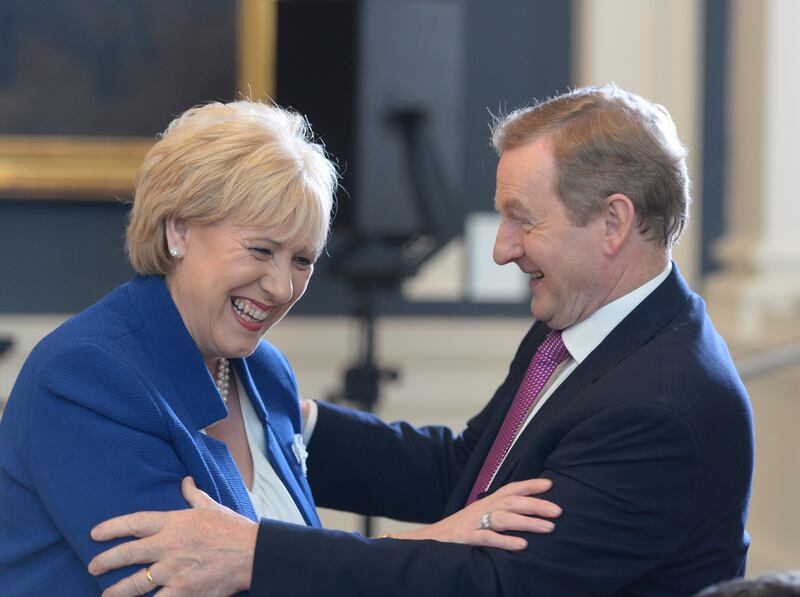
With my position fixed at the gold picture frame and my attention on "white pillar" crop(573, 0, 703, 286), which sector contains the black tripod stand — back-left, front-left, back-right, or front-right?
front-right

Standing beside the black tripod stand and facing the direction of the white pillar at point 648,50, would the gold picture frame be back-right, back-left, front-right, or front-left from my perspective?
back-left

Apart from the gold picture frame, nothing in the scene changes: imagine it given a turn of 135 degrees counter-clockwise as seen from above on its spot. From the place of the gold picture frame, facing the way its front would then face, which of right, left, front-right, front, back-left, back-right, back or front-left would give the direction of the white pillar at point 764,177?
front-right

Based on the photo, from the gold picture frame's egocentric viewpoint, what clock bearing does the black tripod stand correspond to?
The black tripod stand is roughly at 10 o'clock from the gold picture frame.

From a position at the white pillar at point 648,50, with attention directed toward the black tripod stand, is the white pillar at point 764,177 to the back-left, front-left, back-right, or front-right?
back-left

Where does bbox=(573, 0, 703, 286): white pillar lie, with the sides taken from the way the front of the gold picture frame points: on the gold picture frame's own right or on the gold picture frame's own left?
on the gold picture frame's own left

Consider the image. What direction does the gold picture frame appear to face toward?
toward the camera
